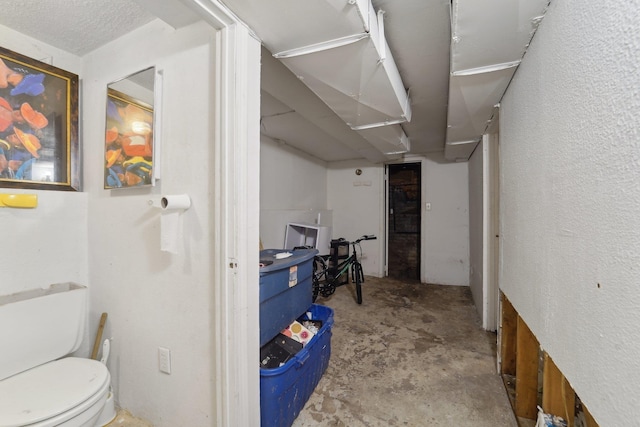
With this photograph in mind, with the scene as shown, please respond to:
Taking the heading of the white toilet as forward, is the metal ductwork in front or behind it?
in front

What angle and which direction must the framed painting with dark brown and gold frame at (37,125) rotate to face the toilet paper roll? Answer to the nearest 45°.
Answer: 0° — it already faces it

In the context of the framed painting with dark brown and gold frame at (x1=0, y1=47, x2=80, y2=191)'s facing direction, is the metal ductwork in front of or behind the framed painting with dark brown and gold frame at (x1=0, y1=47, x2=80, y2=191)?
in front

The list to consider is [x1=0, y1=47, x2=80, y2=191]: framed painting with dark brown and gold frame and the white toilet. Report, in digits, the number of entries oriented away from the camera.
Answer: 0

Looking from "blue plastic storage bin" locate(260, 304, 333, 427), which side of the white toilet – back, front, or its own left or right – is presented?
front

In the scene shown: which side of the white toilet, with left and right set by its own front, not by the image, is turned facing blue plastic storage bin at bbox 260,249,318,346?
front

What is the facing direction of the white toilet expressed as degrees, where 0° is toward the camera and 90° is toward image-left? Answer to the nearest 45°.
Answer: approximately 315°

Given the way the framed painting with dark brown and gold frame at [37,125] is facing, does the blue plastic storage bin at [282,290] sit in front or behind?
in front
